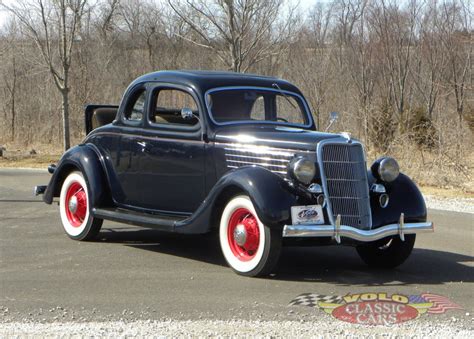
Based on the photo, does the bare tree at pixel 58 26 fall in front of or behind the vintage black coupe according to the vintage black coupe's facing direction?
behind

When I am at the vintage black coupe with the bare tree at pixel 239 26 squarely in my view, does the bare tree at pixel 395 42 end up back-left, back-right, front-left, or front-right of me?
front-right

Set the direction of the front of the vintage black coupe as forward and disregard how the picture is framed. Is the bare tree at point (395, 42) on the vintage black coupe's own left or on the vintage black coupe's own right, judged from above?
on the vintage black coupe's own left

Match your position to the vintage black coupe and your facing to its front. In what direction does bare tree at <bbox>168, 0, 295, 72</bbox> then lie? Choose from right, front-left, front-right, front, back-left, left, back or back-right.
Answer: back-left

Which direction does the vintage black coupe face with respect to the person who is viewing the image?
facing the viewer and to the right of the viewer

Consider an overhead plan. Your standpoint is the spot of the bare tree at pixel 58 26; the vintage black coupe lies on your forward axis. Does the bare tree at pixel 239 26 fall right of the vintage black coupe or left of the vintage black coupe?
left

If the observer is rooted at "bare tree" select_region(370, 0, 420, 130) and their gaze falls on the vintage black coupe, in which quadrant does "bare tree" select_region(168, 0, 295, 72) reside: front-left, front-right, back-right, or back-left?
front-right

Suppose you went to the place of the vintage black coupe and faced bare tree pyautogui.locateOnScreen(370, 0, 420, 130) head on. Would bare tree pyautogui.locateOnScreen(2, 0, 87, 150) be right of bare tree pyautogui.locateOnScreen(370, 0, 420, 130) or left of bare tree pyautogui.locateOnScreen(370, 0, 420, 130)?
left
